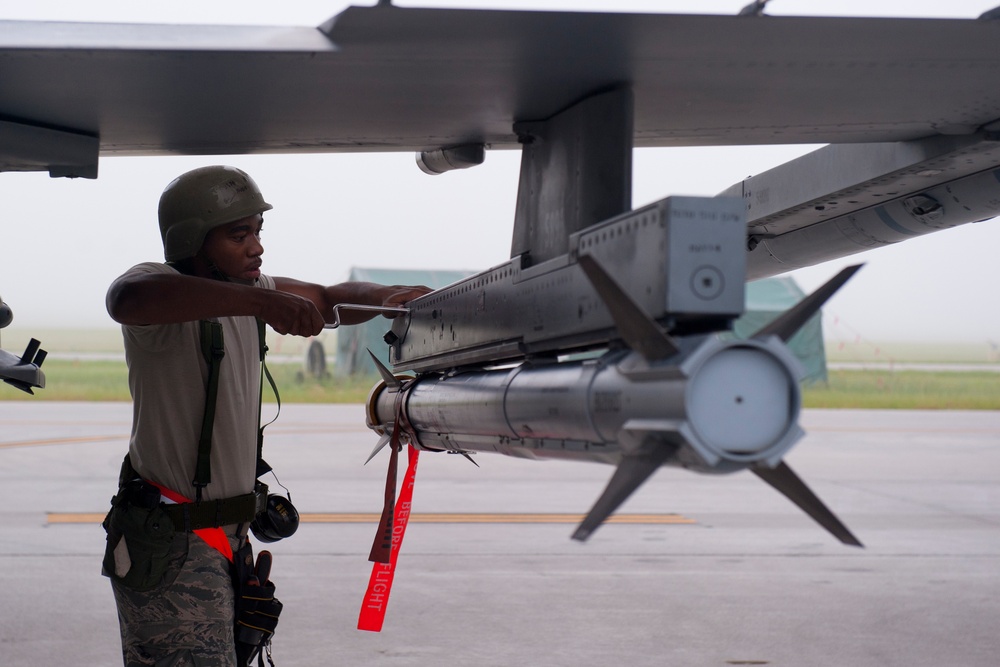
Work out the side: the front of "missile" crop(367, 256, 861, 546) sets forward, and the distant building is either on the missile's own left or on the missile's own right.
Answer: on the missile's own right

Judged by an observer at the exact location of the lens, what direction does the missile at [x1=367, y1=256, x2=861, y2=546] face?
facing away from the viewer and to the left of the viewer

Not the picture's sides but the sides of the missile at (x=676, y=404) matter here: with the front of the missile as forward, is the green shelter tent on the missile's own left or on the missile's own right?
on the missile's own right
